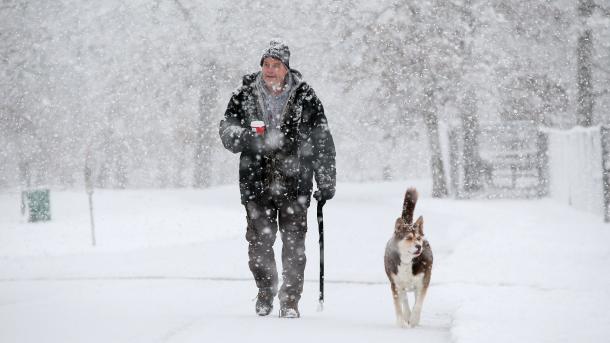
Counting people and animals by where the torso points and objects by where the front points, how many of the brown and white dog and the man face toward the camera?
2

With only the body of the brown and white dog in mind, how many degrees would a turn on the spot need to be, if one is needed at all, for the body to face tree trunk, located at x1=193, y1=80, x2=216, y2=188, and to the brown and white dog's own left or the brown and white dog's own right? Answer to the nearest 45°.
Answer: approximately 180°

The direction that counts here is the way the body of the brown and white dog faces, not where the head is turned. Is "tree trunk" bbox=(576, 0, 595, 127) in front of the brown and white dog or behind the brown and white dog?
behind

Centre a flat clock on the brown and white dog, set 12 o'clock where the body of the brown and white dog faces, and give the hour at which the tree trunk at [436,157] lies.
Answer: The tree trunk is roughly at 6 o'clock from the brown and white dog.

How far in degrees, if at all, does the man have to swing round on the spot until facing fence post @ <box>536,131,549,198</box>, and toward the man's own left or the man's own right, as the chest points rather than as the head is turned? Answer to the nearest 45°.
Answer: approximately 135° to the man's own left

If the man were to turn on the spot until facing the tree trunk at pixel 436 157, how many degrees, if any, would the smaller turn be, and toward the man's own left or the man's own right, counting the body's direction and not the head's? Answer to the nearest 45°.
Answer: approximately 180°

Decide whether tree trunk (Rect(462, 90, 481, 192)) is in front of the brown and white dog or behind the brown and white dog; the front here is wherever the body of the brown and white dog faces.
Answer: behind

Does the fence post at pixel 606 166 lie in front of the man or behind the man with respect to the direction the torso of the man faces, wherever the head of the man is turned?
behind

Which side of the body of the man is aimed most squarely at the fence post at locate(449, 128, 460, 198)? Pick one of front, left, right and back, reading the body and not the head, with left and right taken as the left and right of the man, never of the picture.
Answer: back

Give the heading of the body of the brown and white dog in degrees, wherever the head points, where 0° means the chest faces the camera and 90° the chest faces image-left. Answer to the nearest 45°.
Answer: approximately 0°

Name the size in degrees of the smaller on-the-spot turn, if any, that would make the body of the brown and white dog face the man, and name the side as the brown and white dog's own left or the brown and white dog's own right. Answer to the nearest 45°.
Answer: approximately 135° to the brown and white dog's own right
